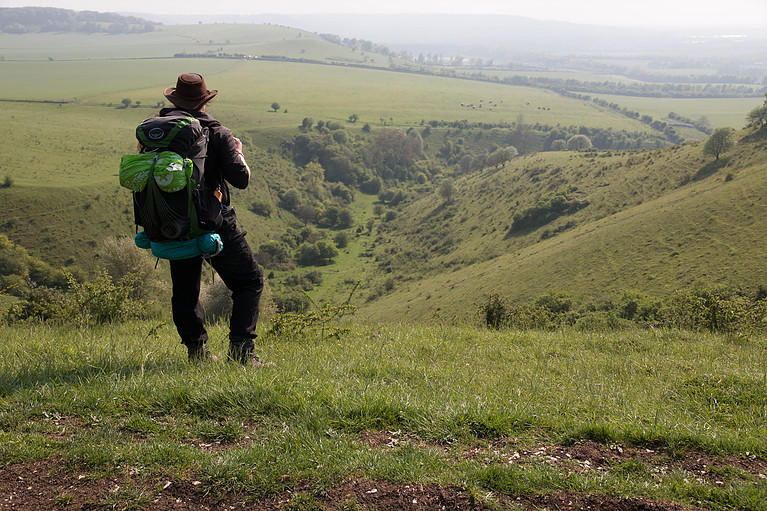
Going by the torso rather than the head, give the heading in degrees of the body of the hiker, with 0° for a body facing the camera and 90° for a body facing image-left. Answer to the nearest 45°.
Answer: approximately 225°

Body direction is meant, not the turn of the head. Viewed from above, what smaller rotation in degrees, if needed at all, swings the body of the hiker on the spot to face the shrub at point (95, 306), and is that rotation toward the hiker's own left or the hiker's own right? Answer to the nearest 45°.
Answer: approximately 90° to the hiker's own left
